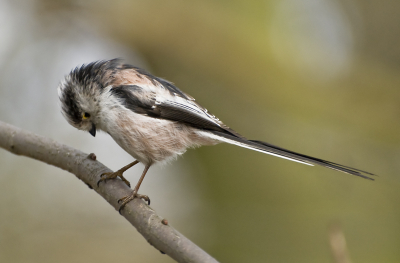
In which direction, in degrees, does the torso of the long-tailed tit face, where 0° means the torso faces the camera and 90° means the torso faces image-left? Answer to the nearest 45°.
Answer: approximately 90°
